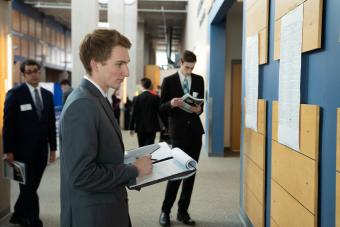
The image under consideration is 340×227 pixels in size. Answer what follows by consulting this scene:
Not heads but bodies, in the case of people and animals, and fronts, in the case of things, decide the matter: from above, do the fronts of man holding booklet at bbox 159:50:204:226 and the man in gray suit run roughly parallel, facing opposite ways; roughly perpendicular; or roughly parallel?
roughly perpendicular

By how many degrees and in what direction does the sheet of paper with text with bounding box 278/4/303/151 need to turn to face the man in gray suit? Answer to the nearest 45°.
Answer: approximately 45° to its left

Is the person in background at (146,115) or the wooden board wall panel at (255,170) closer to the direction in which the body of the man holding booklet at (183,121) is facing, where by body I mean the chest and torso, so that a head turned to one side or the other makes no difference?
the wooden board wall panel

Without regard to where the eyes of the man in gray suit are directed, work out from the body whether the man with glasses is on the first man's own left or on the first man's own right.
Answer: on the first man's own left

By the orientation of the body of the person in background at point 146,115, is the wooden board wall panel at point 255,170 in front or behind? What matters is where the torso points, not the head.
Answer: behind

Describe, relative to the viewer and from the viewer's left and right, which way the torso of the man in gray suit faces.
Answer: facing to the right of the viewer

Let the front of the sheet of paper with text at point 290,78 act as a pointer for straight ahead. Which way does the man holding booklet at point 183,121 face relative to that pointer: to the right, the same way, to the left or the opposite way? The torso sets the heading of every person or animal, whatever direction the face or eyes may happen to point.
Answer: to the left

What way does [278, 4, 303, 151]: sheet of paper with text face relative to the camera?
to the viewer's left

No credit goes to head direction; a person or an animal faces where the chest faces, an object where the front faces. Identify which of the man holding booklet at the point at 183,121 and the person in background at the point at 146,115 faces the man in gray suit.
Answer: the man holding booklet

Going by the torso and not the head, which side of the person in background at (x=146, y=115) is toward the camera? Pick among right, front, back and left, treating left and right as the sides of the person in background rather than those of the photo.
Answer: back

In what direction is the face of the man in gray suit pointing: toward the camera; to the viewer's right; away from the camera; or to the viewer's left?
to the viewer's right

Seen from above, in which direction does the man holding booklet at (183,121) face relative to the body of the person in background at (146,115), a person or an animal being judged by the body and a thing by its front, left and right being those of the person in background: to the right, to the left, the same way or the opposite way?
the opposite way

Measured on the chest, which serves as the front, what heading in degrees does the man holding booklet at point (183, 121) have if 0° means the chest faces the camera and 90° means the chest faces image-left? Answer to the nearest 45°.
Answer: approximately 0°

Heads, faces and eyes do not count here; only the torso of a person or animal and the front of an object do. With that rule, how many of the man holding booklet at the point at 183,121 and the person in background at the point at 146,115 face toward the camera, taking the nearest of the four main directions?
1
